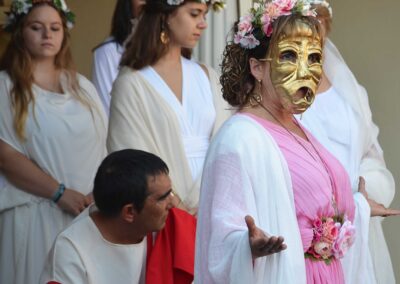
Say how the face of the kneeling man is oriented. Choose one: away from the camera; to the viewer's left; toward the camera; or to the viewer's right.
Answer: to the viewer's right

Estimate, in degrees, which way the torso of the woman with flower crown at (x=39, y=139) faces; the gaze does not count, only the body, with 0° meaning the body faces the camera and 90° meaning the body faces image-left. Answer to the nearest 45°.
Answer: approximately 315°

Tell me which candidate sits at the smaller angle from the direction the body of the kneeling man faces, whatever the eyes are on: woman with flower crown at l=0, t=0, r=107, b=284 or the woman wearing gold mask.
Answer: the woman wearing gold mask

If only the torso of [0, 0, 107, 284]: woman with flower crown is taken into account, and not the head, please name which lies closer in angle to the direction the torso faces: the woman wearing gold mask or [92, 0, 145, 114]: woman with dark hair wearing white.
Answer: the woman wearing gold mask
